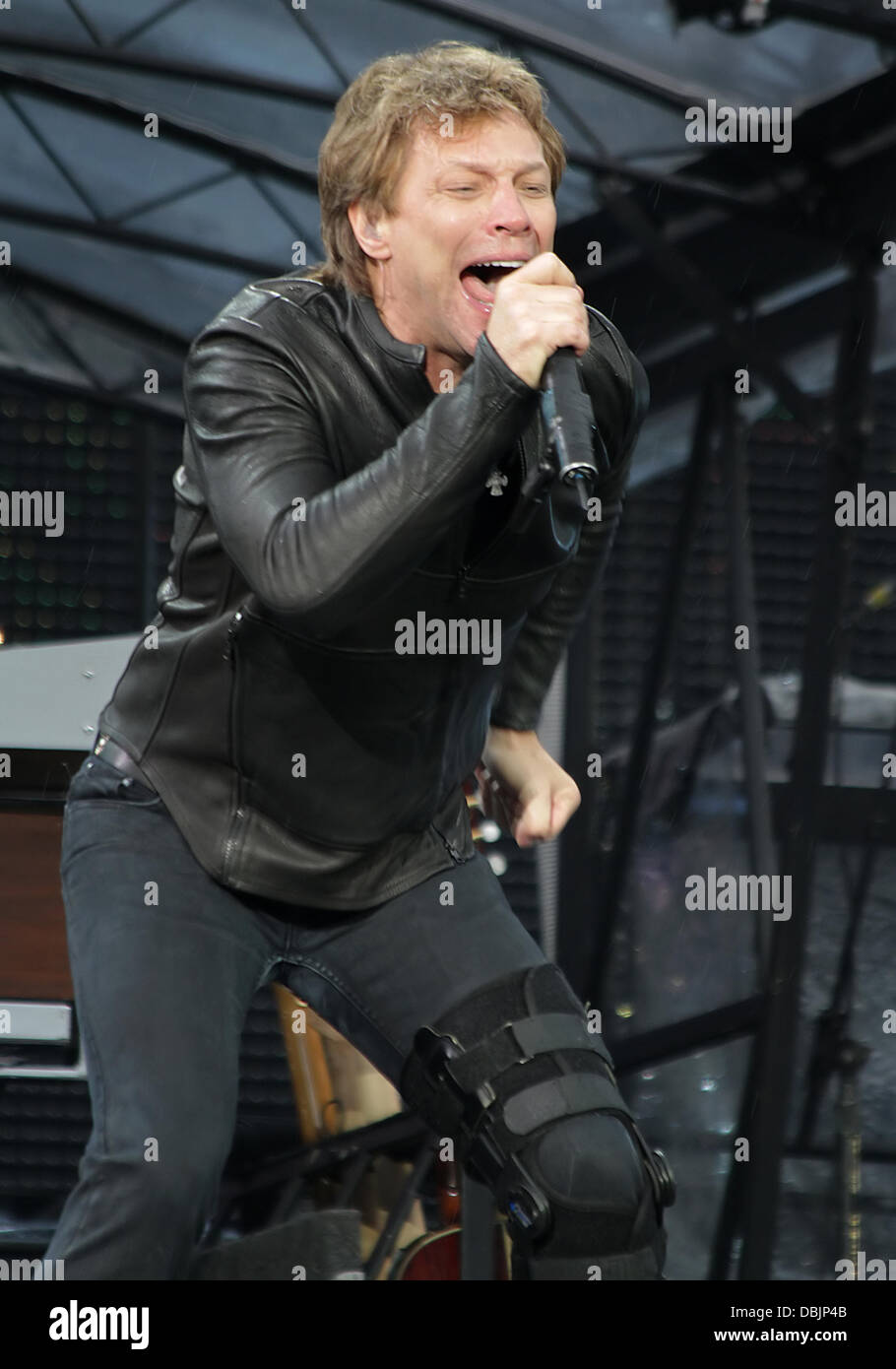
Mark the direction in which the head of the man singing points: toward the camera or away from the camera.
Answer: toward the camera

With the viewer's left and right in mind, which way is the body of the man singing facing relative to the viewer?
facing the viewer and to the right of the viewer
